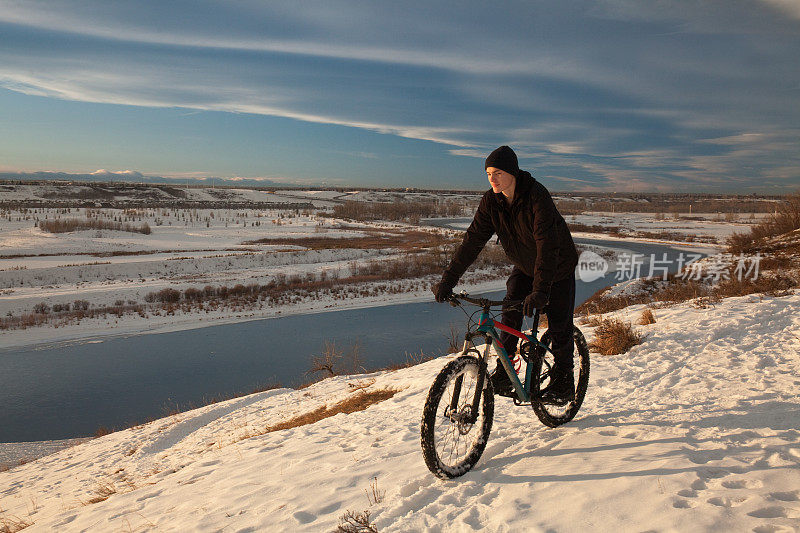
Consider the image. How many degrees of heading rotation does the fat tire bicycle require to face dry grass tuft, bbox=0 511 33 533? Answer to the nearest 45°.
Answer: approximately 45° to its right

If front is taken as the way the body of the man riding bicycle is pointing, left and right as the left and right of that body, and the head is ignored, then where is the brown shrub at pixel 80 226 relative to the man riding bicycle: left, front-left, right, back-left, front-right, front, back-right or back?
right

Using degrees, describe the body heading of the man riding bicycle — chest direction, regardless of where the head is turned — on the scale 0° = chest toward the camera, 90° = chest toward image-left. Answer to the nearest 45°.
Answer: approximately 45°

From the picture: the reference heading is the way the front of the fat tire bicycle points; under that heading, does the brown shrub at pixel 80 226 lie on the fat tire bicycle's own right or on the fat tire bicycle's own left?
on the fat tire bicycle's own right

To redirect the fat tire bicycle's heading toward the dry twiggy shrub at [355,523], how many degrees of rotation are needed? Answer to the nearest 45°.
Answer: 0° — it already faces it

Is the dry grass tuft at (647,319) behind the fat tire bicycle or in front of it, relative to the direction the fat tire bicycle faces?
behind

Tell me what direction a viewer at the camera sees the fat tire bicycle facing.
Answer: facing the viewer and to the left of the viewer

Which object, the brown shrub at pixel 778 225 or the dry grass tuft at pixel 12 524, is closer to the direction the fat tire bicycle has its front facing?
the dry grass tuft

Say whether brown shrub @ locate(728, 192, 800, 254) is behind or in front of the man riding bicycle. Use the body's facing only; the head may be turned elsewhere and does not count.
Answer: behind
